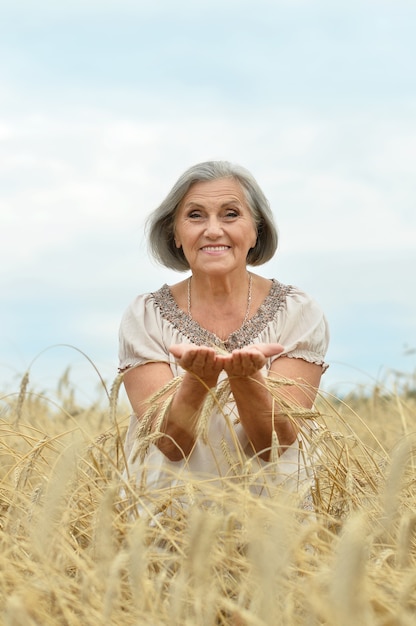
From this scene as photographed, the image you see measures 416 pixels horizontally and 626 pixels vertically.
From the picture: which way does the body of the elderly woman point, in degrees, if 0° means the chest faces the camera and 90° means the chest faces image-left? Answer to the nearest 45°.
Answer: approximately 0°
